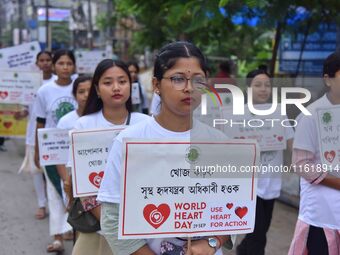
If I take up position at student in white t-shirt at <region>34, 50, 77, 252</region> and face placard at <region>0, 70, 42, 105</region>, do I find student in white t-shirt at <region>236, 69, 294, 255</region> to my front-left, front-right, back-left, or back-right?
back-right

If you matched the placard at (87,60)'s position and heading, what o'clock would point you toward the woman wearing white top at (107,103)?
The woman wearing white top is roughly at 12 o'clock from the placard.

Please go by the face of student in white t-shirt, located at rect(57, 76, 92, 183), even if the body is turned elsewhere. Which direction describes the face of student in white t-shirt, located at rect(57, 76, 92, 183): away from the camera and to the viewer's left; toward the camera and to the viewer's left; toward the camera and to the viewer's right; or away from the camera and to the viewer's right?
toward the camera and to the viewer's right

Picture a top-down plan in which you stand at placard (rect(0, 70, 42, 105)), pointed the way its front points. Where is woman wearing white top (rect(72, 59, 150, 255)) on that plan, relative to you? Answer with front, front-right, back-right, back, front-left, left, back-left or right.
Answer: front

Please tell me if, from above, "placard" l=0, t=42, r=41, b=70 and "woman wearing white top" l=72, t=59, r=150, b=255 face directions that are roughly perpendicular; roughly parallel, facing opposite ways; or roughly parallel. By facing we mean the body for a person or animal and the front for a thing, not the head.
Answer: roughly parallel

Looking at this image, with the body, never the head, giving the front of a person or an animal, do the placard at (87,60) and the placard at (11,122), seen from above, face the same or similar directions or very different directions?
same or similar directions

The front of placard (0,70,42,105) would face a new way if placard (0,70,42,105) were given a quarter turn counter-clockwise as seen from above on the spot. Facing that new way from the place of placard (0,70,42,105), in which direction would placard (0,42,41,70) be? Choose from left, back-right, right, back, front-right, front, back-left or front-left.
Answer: left

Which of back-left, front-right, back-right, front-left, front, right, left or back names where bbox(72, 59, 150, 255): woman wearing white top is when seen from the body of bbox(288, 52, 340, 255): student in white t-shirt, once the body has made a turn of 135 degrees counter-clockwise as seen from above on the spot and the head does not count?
left

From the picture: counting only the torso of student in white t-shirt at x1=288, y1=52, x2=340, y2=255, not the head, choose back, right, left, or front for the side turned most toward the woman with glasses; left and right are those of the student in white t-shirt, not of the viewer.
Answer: right

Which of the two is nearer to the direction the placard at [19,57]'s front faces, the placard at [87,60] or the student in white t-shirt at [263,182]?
the student in white t-shirt

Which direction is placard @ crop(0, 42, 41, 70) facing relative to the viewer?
toward the camera

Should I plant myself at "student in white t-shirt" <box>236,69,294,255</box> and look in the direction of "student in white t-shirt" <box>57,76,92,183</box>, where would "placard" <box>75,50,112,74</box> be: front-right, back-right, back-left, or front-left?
front-right

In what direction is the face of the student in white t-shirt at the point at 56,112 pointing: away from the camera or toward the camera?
toward the camera

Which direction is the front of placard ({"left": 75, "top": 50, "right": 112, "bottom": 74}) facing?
toward the camera

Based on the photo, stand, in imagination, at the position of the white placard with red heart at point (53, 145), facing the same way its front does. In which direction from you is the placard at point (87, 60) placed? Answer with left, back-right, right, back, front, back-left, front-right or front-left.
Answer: back
